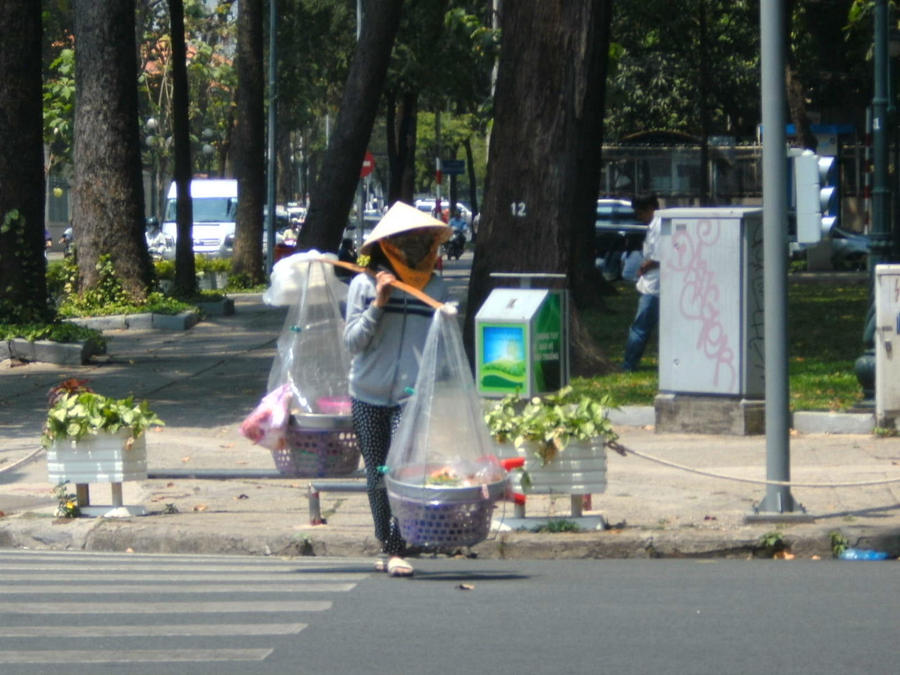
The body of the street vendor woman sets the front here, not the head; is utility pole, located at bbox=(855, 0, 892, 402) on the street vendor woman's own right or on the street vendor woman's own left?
on the street vendor woman's own left

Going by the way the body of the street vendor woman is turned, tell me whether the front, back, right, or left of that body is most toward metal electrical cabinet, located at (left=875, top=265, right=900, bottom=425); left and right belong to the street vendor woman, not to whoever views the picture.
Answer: left

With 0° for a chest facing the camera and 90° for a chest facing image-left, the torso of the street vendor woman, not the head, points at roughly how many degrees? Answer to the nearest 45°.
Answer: approximately 315°

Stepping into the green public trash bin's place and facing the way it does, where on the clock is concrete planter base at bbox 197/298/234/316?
The concrete planter base is roughly at 4 o'clock from the green public trash bin.

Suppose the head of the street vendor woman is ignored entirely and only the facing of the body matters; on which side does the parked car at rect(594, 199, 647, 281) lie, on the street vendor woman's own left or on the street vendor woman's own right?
on the street vendor woman's own left

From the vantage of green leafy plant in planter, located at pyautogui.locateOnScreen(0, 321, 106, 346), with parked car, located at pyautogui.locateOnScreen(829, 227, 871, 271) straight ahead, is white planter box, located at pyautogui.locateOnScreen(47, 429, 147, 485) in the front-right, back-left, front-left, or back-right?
back-right

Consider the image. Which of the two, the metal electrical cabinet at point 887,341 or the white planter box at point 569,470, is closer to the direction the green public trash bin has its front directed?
the white planter box

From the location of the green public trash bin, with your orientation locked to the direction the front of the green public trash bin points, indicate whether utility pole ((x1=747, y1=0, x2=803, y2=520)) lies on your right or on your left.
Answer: on your left

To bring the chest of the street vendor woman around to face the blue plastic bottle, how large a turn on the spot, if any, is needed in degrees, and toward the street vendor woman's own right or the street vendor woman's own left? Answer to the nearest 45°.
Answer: approximately 45° to the street vendor woman's own left
